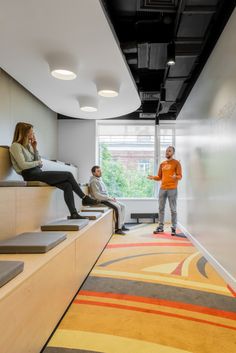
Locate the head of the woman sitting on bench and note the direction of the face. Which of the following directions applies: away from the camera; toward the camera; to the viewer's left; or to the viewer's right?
to the viewer's right

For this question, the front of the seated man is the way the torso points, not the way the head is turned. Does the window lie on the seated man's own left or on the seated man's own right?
on the seated man's own left

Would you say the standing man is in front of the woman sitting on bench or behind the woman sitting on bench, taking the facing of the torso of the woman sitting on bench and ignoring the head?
in front

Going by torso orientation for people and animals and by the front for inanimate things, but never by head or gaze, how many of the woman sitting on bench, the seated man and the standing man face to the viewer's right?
2

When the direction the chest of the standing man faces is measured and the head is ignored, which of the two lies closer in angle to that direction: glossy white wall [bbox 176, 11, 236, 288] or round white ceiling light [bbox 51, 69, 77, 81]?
the round white ceiling light

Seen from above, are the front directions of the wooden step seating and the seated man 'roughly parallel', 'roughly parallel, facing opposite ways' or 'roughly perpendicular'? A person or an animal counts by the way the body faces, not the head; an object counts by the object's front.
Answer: roughly parallel

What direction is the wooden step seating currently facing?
to the viewer's right

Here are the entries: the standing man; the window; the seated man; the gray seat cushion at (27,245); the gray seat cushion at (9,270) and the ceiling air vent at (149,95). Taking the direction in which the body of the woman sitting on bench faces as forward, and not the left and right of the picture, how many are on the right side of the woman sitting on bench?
2

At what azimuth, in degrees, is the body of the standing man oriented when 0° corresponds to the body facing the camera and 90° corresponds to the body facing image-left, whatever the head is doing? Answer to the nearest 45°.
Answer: approximately 45°

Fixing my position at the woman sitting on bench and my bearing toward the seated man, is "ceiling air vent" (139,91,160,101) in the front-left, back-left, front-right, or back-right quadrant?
front-right

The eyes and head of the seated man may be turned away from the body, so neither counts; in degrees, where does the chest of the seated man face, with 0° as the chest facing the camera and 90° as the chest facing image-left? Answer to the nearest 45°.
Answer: approximately 270°

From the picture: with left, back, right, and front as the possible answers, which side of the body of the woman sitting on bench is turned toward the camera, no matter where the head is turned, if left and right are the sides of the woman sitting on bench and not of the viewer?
right
